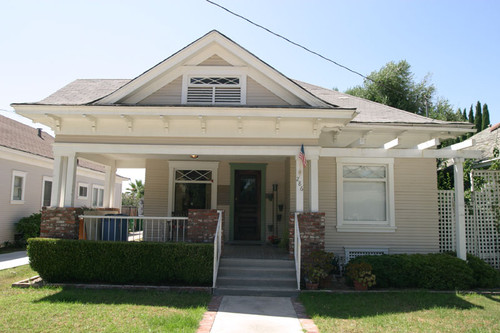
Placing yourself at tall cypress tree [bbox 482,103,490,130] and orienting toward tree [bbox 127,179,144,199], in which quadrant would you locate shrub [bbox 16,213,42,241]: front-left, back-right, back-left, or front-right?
front-left

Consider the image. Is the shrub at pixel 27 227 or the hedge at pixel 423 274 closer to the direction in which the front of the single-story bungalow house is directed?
the hedge

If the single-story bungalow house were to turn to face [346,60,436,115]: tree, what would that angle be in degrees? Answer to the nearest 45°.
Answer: approximately 135° to its left

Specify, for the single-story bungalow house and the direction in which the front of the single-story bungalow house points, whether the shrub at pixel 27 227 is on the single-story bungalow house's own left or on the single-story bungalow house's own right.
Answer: on the single-story bungalow house's own right

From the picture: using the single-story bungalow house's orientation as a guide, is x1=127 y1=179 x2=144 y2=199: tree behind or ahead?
behind

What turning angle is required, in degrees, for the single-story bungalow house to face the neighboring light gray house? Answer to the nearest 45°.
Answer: approximately 135° to its right

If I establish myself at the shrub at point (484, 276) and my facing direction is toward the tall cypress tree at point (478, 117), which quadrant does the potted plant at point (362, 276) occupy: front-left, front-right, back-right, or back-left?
back-left

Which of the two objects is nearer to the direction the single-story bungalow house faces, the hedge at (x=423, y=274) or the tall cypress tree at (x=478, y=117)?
the hedge

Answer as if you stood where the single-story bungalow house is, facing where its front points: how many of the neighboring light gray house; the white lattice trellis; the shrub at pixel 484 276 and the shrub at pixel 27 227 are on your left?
2

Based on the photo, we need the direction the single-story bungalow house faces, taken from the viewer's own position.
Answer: facing the viewer

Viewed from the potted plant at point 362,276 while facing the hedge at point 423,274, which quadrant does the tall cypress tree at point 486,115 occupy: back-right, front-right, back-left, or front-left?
front-left

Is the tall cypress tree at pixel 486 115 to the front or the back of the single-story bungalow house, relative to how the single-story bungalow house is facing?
to the back
